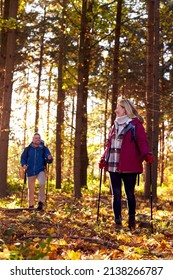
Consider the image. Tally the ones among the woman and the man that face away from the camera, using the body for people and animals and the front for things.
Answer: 0

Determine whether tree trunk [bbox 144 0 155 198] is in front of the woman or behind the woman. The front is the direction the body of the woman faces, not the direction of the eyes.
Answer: behind

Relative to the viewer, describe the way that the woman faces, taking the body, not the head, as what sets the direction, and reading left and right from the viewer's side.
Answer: facing the viewer and to the left of the viewer

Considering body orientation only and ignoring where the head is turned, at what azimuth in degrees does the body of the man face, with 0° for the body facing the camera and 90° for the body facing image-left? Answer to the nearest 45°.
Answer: approximately 0°

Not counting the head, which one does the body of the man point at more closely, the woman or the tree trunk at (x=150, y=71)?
the woman

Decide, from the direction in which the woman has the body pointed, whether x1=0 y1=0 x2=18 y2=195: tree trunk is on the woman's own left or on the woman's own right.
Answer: on the woman's own right

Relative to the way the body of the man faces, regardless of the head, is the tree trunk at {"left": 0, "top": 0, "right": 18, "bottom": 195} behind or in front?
behind

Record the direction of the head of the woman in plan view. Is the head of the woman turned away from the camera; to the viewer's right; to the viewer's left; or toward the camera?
to the viewer's left

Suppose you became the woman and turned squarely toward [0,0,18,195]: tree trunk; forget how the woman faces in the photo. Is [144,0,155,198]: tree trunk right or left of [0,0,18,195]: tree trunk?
right

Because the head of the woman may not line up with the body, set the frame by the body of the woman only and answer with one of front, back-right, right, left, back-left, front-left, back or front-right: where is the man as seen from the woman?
right

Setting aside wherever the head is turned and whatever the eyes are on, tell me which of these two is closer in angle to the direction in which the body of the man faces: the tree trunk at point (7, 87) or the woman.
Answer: the woman

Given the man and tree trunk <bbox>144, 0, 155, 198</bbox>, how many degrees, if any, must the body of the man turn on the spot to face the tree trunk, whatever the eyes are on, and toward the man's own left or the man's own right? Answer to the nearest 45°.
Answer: approximately 135° to the man's own left
